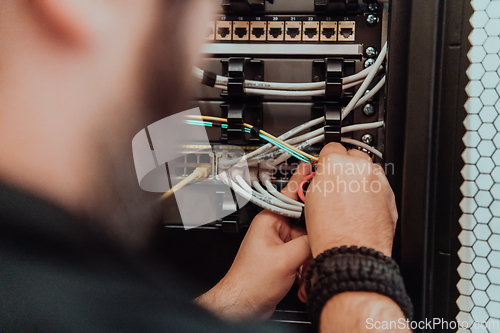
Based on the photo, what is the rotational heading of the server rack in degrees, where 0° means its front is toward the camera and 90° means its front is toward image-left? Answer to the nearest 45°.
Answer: approximately 0°

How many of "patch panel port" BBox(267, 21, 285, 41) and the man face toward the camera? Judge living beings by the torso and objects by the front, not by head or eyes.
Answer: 1

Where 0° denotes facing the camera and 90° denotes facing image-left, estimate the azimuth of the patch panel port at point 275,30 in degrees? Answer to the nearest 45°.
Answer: approximately 0°

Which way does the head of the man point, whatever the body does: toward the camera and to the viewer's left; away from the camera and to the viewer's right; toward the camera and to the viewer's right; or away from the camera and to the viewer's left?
away from the camera and to the viewer's right

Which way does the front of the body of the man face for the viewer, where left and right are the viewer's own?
facing away from the viewer and to the right of the viewer
